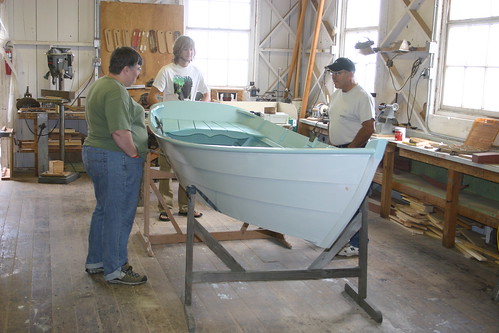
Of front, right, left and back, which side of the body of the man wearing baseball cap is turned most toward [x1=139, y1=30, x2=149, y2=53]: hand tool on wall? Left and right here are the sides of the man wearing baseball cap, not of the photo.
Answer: right

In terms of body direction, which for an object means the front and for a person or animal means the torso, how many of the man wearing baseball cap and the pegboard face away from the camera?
0

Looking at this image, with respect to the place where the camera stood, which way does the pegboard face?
facing the viewer

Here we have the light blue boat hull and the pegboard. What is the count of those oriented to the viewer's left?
0

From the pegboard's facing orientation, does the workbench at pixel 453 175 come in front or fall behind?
in front

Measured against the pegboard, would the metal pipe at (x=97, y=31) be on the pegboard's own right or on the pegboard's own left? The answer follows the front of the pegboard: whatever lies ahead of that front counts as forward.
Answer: on the pegboard's own right

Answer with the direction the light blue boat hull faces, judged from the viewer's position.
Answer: facing the viewer and to the right of the viewer

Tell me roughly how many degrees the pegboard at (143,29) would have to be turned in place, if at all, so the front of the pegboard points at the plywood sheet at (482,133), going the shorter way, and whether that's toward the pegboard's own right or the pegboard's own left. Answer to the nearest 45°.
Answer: approximately 45° to the pegboard's own left

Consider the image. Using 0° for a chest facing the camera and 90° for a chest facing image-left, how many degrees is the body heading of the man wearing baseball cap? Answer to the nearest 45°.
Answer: approximately 45°

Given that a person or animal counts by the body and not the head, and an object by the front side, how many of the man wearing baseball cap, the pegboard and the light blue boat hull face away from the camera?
0

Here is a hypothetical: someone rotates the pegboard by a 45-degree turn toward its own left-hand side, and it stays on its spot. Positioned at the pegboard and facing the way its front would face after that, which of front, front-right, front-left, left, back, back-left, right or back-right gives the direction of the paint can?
front

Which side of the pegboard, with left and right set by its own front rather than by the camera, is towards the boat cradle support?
front

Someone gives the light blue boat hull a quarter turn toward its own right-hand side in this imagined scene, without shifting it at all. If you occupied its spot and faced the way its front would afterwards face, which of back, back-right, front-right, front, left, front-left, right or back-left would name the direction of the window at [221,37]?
back-right

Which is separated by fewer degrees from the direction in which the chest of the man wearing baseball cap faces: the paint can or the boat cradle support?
the boat cradle support
